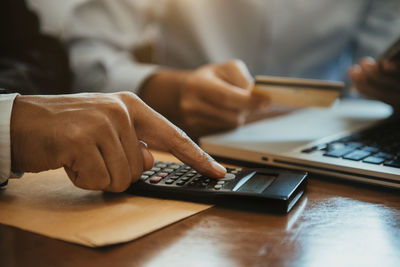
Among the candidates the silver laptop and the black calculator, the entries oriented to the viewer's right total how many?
0

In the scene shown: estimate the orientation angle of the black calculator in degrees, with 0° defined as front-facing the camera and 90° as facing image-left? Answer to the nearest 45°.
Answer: approximately 90°
